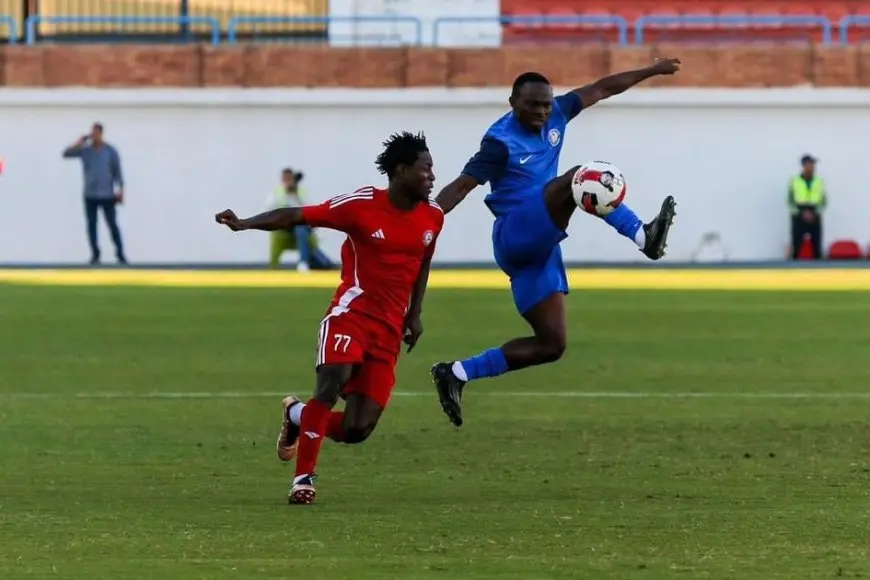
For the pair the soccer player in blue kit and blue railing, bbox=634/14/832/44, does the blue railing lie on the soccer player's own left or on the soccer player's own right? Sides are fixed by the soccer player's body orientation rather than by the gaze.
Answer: on the soccer player's own left

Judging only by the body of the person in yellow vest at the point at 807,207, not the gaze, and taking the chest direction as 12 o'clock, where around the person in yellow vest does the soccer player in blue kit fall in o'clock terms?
The soccer player in blue kit is roughly at 12 o'clock from the person in yellow vest.

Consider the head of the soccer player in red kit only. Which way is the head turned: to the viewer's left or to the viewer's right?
to the viewer's right

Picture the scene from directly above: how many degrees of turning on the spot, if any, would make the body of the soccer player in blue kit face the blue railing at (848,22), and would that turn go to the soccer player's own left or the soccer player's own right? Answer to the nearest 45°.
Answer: approximately 135° to the soccer player's own left

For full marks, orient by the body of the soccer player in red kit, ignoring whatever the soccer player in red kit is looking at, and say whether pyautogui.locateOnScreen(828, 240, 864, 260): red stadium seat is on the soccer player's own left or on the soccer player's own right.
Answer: on the soccer player's own left

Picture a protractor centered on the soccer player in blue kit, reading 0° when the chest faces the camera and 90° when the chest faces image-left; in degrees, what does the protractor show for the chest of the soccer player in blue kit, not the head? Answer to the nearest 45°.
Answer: approximately 315°
